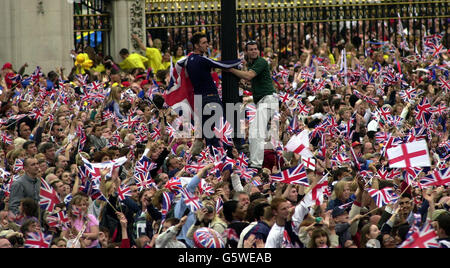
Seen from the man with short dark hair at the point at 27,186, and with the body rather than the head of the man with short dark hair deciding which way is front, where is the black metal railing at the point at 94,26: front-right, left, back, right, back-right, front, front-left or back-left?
back-left

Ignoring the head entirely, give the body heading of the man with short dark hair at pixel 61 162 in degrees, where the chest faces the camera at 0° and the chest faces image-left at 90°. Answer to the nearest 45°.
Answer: approximately 315°

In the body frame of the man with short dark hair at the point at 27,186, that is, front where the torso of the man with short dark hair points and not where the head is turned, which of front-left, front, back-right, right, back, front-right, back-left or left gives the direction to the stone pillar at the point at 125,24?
back-left

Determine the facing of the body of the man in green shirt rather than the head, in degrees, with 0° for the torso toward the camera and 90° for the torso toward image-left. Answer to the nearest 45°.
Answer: approximately 90°

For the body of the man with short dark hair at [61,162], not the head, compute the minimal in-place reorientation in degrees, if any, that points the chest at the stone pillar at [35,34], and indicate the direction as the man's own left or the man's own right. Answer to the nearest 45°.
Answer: approximately 135° to the man's own left

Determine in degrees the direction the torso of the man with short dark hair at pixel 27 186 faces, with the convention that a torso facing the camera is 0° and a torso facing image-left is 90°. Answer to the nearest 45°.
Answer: approximately 315°

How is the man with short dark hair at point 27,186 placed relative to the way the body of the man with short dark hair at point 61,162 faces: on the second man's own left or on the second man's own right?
on the second man's own right

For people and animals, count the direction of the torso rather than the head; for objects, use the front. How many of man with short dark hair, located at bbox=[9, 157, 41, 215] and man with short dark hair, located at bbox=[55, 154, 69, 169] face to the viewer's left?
0
